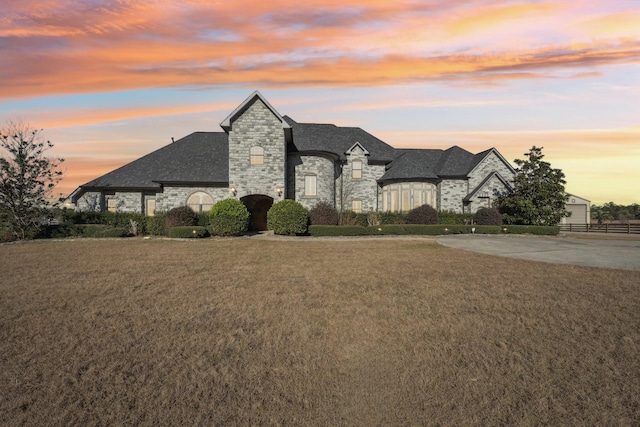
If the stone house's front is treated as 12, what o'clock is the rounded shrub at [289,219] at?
The rounded shrub is roughly at 12 o'clock from the stone house.

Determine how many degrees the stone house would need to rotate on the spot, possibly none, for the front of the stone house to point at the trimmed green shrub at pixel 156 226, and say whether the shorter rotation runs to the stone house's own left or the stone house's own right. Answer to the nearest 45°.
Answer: approximately 45° to the stone house's own right

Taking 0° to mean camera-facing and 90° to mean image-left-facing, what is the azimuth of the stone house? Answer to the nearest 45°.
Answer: approximately 0°

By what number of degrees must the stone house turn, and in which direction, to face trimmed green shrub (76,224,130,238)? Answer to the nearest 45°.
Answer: approximately 45° to its right

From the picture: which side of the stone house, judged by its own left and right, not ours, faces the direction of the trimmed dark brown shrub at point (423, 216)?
left

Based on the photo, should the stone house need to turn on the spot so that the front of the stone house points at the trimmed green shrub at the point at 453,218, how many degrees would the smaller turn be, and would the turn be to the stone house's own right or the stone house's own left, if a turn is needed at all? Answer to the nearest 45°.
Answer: approximately 90° to the stone house's own left

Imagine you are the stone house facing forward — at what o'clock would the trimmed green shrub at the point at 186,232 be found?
The trimmed green shrub is roughly at 1 o'clock from the stone house.
